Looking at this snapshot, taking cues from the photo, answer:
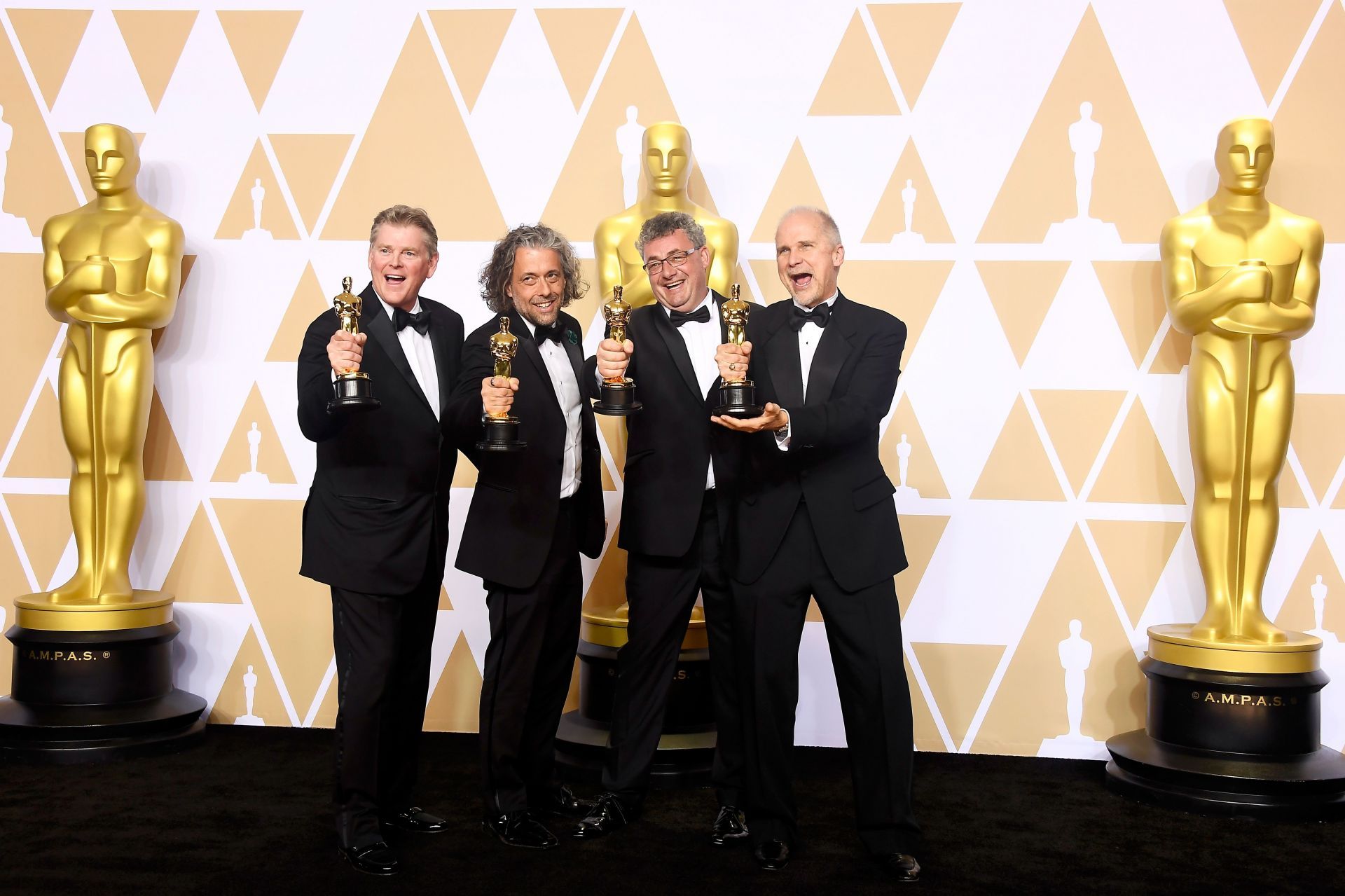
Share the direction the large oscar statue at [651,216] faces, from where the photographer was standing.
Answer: facing the viewer

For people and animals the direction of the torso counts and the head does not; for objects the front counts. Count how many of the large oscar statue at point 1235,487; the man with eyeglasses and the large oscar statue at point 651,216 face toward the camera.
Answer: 3

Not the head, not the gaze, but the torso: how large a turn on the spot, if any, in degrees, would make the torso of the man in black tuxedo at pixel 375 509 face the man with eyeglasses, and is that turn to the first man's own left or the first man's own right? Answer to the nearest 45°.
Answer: approximately 45° to the first man's own left

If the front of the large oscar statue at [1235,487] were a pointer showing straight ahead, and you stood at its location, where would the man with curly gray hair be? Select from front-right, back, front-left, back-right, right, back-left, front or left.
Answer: front-right

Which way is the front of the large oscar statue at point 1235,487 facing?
toward the camera

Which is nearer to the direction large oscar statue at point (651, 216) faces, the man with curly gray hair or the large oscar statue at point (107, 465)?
the man with curly gray hair

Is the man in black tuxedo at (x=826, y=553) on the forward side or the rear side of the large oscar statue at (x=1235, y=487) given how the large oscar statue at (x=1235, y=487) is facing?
on the forward side

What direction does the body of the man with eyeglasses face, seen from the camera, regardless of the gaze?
toward the camera

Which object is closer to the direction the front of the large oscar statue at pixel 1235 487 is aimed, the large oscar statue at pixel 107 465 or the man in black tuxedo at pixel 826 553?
the man in black tuxedo

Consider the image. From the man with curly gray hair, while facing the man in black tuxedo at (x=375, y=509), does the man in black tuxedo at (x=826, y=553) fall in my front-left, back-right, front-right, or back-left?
back-left

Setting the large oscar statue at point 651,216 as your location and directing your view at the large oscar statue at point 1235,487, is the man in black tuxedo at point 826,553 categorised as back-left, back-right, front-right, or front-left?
front-right

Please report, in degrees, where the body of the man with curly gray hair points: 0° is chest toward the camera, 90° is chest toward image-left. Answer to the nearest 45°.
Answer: approximately 315°

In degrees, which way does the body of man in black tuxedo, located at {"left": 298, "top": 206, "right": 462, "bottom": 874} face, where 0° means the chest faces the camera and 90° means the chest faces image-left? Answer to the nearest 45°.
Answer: approximately 315°
